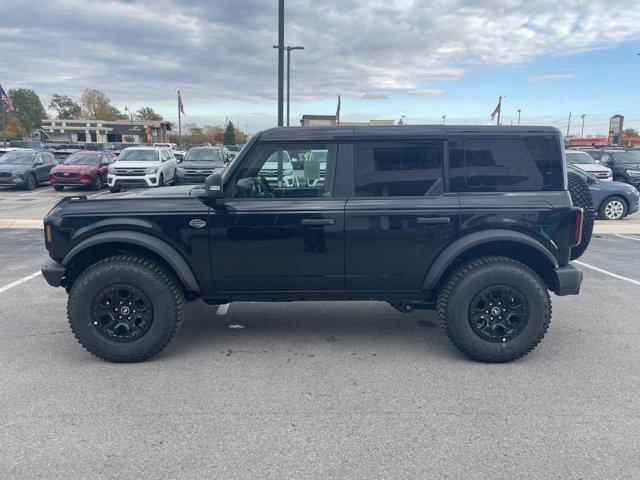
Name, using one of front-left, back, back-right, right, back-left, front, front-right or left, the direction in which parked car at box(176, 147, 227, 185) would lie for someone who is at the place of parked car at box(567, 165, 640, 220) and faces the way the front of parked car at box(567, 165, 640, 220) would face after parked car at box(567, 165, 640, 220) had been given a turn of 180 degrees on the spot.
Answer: front

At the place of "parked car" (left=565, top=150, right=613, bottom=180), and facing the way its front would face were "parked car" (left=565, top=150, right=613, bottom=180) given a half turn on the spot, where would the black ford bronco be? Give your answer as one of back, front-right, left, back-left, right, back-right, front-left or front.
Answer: back-left

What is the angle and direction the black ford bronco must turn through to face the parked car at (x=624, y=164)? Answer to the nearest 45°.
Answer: approximately 135° to its right

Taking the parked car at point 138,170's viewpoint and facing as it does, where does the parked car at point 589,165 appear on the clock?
the parked car at point 589,165 is roughly at 8 o'clock from the parked car at point 138,170.

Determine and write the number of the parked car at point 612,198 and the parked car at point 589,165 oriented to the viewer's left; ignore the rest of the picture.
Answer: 0

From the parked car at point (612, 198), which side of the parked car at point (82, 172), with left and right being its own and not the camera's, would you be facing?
left

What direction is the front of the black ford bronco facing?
to the viewer's left

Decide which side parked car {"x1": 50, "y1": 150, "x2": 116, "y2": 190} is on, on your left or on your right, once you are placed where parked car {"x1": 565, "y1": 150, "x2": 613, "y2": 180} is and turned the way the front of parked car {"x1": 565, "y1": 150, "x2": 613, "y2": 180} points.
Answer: on your right

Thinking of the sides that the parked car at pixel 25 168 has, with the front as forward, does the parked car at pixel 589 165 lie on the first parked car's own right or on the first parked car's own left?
on the first parked car's own left

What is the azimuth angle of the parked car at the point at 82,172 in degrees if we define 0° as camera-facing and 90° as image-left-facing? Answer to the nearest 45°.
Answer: approximately 45°

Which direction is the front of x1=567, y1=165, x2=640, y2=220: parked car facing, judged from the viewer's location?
facing to the right of the viewer

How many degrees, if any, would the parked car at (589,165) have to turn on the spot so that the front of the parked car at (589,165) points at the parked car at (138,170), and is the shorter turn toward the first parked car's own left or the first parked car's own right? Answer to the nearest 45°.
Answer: approximately 90° to the first parked car's own right

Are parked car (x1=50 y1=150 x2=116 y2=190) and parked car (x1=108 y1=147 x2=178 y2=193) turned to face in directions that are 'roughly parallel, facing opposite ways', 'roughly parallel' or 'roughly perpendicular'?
roughly parallel

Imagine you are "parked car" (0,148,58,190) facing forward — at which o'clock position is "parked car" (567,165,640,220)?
"parked car" (567,165,640,220) is roughly at 9 o'clock from "parked car" (0,148,58,190).

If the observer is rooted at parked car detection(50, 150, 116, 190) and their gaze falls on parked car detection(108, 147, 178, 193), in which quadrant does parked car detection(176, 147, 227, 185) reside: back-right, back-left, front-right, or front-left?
front-left

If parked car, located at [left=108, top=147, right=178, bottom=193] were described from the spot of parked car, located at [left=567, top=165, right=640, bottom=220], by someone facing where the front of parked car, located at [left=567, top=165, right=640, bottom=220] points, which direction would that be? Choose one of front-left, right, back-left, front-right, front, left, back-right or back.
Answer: back

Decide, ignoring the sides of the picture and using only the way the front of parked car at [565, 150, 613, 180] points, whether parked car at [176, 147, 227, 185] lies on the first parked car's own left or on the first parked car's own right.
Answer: on the first parked car's own right

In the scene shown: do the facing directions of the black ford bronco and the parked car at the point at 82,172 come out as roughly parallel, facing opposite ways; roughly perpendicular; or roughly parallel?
roughly perpendicular

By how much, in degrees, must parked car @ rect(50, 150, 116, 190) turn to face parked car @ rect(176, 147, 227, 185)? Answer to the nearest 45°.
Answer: approximately 135° to its left
